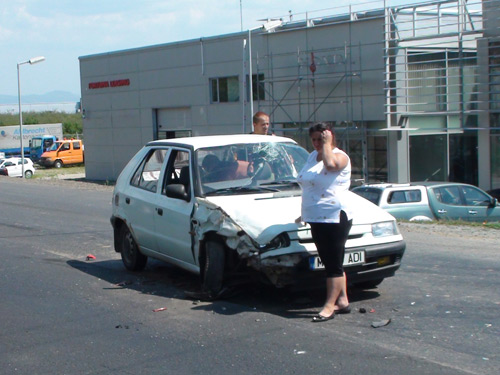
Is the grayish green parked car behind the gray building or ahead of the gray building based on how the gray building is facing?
ahead

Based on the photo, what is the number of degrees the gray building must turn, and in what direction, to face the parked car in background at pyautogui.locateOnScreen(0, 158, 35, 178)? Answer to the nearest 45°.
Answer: approximately 90° to its right

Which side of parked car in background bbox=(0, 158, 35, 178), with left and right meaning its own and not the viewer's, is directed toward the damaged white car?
left

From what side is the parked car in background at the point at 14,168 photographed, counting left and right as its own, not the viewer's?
left

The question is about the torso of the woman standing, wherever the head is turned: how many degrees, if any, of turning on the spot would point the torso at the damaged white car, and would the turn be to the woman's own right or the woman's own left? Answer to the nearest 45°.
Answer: approximately 90° to the woman's own right

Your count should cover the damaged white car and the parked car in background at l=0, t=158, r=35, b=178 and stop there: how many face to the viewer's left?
1

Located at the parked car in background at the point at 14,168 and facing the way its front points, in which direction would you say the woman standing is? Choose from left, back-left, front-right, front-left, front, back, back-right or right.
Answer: left

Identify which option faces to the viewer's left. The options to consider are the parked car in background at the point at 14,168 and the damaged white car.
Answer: the parked car in background

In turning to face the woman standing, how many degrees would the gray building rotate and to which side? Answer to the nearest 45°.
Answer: approximately 45° to its left

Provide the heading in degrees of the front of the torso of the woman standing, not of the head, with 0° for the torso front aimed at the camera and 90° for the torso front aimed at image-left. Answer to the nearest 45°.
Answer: approximately 45°
